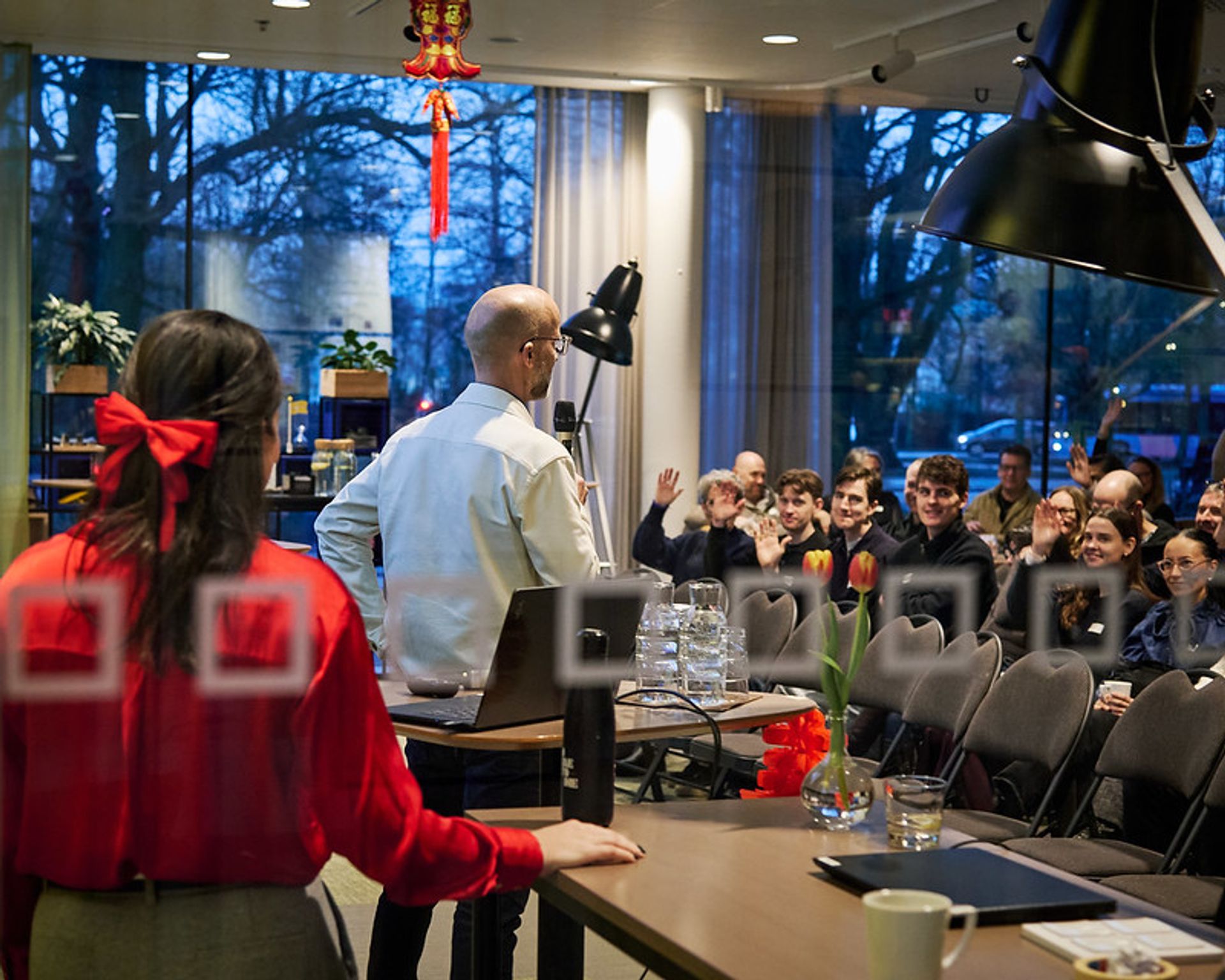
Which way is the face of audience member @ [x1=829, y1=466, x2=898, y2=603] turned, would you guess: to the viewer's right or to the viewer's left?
to the viewer's left

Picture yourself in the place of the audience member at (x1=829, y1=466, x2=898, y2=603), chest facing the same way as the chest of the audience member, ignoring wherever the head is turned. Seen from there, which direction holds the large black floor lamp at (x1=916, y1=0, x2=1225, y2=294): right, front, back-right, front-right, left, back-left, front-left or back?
front-left

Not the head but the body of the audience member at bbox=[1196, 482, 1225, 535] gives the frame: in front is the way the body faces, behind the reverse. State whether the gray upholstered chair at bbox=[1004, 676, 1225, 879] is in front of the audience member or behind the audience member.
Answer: in front

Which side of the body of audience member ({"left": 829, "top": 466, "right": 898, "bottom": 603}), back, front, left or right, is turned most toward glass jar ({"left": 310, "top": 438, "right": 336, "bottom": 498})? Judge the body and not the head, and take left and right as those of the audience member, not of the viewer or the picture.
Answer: right

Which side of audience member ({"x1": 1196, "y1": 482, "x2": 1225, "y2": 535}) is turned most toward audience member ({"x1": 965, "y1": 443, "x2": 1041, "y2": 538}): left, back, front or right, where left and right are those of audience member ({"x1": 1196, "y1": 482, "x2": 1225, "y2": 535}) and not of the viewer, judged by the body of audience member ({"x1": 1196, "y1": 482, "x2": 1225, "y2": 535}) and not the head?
right

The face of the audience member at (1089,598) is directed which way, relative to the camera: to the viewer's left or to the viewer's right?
to the viewer's left

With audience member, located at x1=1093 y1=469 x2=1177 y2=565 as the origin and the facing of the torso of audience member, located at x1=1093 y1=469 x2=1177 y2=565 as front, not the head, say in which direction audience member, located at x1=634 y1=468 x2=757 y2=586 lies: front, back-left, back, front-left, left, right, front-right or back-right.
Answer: front

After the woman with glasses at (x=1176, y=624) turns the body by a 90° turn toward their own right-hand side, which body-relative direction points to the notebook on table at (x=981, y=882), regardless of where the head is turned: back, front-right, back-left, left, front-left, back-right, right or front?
back-left

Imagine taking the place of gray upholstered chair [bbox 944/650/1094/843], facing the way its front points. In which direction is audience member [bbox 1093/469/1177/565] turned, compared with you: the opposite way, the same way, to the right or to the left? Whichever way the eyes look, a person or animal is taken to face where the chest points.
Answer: the same way

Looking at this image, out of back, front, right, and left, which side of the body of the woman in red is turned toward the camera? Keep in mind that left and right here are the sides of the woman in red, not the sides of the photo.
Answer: back

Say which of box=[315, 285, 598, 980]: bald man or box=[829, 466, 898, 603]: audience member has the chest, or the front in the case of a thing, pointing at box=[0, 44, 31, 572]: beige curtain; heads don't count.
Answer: the audience member

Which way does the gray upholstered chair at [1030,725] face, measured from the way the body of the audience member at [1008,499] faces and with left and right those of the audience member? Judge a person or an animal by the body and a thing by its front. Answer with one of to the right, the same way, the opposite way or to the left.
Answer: the same way

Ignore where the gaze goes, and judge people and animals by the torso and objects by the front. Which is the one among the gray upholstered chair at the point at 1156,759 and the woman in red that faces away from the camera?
the woman in red

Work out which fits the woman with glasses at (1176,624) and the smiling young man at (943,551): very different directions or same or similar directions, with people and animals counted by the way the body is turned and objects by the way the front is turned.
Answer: same or similar directions

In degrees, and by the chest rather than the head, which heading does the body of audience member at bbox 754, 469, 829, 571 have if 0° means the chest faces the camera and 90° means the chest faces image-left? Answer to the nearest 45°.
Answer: approximately 45°

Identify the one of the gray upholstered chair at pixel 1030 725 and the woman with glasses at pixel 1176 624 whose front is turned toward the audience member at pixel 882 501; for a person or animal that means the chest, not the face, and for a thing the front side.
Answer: the woman with glasses

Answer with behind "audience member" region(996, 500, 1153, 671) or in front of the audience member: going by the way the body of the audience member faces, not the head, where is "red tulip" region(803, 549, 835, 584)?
in front

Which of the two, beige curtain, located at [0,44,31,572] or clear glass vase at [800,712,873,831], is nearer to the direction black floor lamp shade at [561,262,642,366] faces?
the beige curtain

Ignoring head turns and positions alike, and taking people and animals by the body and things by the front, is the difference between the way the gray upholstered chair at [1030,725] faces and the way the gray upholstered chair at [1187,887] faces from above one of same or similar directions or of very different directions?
same or similar directions
